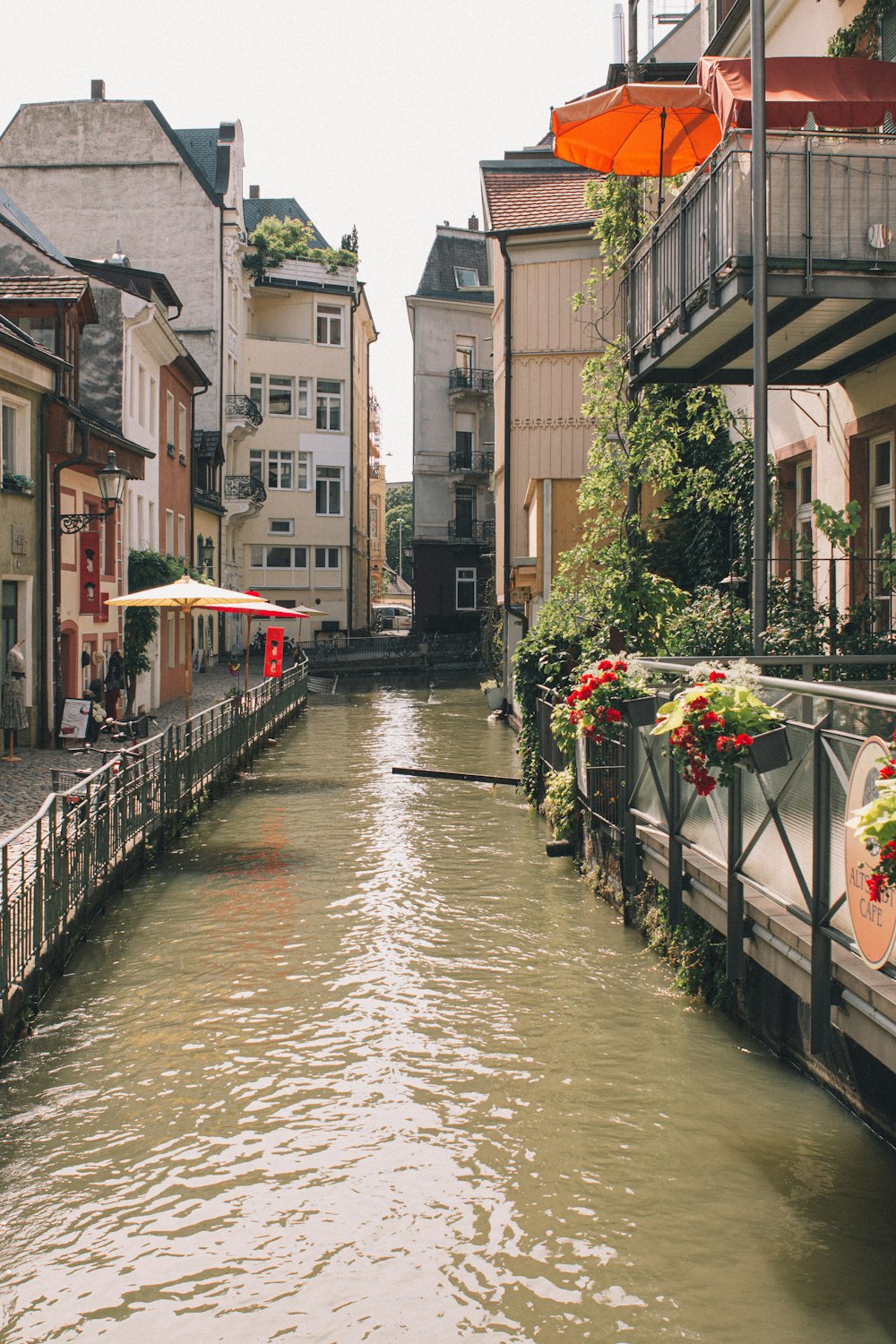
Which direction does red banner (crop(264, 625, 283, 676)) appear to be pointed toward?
toward the camera

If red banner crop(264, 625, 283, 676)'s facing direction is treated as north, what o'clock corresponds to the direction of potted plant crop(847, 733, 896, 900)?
The potted plant is roughly at 12 o'clock from the red banner.

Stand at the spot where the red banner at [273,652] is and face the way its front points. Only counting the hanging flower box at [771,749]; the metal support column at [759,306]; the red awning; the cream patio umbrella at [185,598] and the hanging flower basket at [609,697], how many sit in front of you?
5

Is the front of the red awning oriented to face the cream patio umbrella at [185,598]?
no

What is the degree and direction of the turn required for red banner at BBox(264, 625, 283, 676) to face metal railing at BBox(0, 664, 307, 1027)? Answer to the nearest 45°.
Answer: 0° — it already faces it

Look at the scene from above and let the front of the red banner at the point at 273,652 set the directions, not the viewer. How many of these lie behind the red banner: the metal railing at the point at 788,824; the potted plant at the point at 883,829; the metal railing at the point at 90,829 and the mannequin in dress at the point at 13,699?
0

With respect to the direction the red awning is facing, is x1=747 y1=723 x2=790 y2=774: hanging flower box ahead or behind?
ahead

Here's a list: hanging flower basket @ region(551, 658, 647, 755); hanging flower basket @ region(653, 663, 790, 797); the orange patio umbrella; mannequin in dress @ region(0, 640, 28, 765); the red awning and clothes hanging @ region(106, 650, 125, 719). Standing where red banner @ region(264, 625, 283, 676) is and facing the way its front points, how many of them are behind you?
0
